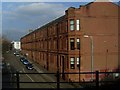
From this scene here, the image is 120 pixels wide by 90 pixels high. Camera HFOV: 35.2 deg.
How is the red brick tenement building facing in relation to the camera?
to the viewer's left
